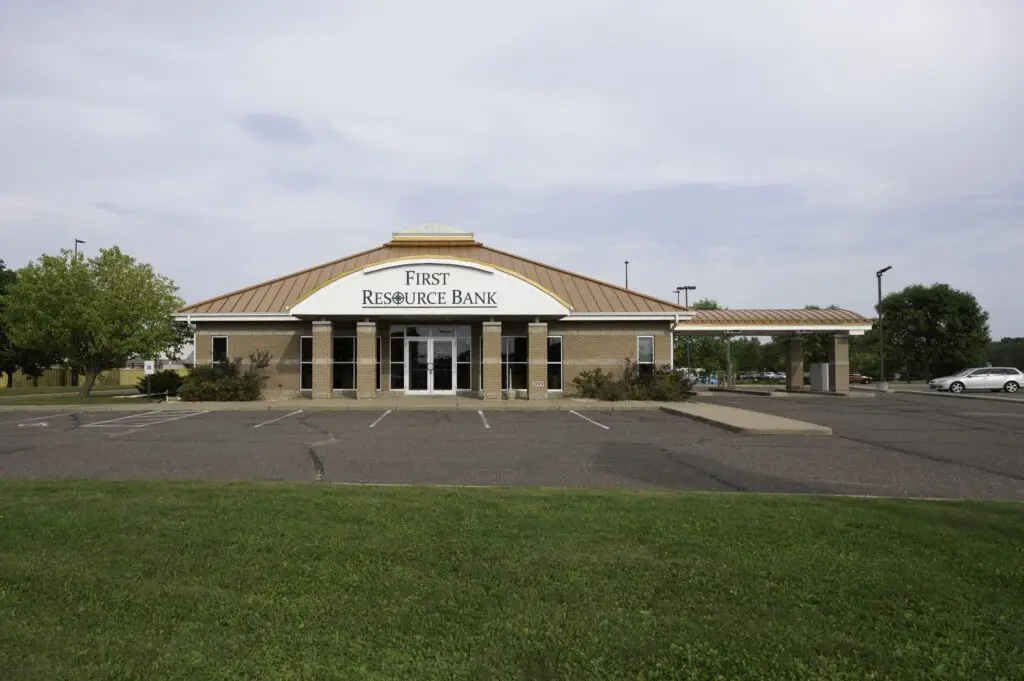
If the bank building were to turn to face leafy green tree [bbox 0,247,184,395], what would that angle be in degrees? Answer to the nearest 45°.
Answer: approximately 90° to its right

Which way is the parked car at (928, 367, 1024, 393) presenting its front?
to the viewer's left

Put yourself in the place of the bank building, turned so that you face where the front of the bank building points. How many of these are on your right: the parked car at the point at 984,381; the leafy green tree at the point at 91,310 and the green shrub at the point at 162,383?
2

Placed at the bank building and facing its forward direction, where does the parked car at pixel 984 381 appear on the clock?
The parked car is roughly at 8 o'clock from the bank building.

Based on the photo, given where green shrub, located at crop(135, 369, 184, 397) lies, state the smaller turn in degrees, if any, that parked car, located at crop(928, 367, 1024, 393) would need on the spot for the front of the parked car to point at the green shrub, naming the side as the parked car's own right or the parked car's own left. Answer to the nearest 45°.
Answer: approximately 45° to the parked car's own left

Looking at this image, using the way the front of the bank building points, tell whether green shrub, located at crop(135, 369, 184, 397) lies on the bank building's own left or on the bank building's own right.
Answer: on the bank building's own right

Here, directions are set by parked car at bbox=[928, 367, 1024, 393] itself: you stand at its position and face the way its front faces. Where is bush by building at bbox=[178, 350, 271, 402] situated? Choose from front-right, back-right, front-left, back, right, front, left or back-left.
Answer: front-left

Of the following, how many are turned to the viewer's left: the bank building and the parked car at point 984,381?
1

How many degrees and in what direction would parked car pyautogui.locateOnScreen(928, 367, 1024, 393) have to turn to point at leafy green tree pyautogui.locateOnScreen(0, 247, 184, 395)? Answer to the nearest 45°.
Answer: approximately 45° to its left

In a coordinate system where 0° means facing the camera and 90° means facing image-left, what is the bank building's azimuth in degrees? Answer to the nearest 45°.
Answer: approximately 0°
